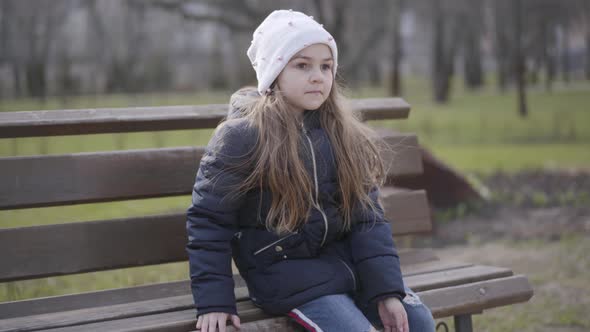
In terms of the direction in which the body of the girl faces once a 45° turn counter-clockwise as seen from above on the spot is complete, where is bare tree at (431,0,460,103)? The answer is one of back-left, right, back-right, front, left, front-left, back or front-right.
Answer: left

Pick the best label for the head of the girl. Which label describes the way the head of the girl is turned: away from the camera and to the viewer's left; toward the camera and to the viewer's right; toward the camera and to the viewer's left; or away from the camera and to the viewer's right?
toward the camera and to the viewer's right

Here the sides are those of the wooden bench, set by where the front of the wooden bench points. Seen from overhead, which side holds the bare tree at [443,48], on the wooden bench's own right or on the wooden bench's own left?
on the wooden bench's own left

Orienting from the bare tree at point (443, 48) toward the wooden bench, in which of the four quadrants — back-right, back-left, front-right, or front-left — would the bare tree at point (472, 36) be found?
back-left

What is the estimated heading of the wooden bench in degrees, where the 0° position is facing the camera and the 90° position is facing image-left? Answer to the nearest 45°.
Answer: approximately 315°

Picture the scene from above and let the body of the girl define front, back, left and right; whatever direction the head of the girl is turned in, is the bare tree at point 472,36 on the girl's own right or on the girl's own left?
on the girl's own left

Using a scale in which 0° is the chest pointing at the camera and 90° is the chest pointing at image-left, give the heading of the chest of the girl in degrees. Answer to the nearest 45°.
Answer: approximately 315°

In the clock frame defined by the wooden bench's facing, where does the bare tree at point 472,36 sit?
The bare tree is roughly at 8 o'clock from the wooden bench.
